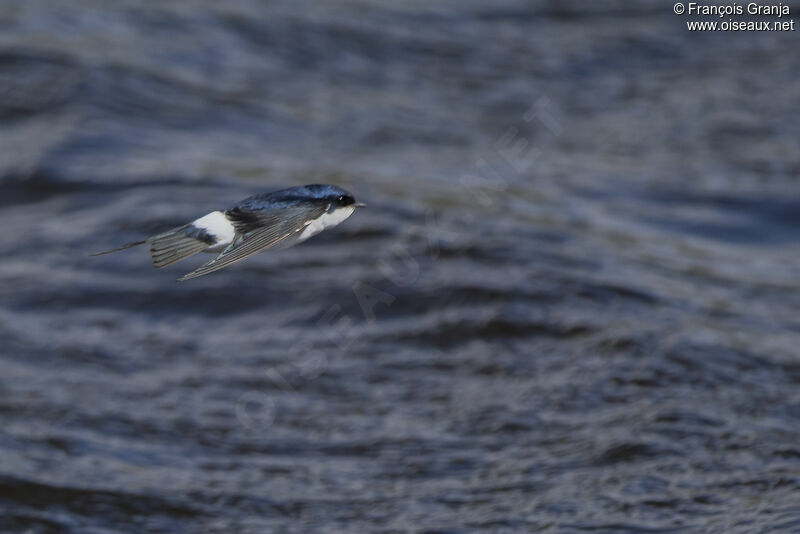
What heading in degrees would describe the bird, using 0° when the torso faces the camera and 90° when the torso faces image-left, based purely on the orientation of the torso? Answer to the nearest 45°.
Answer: approximately 270°
